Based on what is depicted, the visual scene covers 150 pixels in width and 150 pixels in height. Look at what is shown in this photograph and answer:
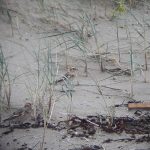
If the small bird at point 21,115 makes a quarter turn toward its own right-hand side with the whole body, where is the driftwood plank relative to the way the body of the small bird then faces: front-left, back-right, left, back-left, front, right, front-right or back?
left

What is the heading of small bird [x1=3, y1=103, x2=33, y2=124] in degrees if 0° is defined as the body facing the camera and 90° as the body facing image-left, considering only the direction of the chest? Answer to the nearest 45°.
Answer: approximately 270°
